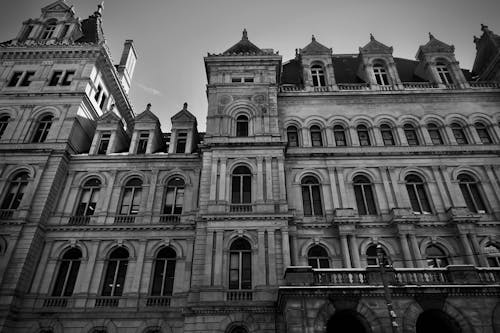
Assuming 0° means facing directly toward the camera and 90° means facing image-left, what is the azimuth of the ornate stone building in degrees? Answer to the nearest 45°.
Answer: approximately 0°
